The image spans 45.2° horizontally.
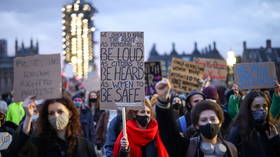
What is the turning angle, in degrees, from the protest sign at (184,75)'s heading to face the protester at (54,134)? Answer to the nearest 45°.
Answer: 0° — it already faces them

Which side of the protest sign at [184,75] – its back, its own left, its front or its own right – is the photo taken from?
front

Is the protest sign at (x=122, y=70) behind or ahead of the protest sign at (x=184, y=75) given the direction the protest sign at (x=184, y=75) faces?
ahead

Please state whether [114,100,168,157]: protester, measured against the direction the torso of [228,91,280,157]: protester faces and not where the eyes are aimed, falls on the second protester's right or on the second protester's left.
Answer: on the second protester's right

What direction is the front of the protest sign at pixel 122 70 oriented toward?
toward the camera

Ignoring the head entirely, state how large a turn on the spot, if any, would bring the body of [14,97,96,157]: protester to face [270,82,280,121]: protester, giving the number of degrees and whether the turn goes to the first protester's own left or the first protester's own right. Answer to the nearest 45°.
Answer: approximately 90° to the first protester's own left
